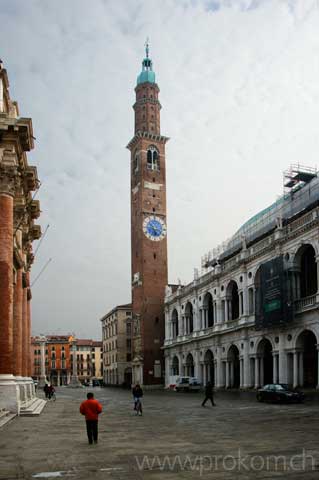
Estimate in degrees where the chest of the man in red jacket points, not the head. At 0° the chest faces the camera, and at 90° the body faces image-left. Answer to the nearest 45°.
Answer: approximately 180°

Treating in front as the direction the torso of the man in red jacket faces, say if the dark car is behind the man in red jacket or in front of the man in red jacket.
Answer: in front
